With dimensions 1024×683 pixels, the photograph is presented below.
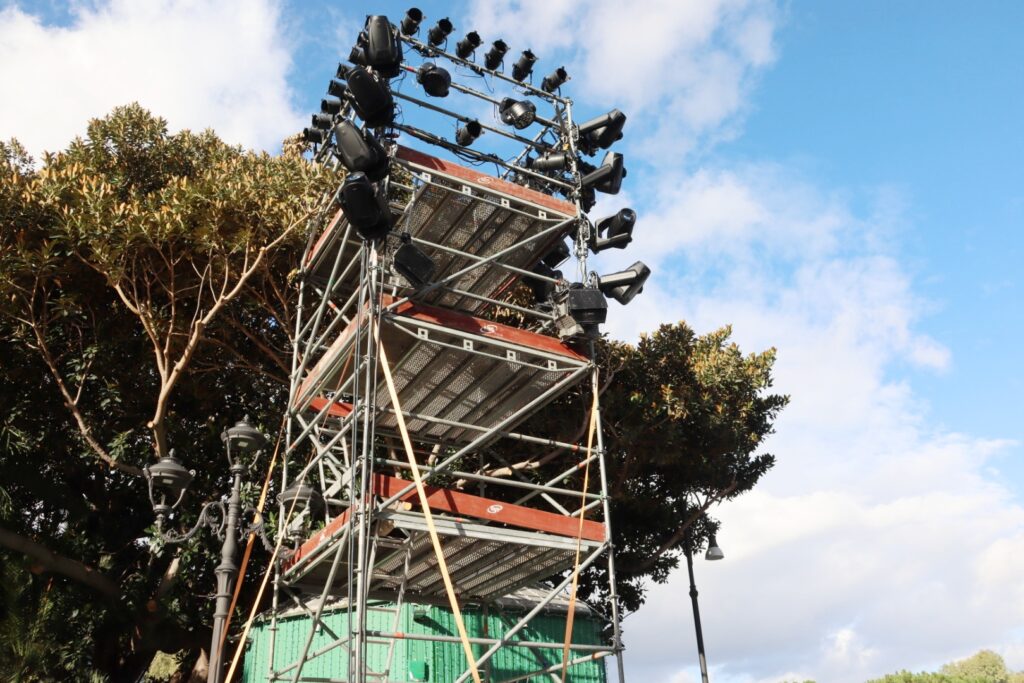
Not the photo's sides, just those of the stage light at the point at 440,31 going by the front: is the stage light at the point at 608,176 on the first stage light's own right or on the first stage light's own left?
on the first stage light's own left

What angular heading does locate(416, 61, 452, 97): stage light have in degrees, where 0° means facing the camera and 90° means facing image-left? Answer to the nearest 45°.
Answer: approximately 315°

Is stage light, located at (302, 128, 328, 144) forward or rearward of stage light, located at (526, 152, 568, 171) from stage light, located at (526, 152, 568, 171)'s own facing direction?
rearward

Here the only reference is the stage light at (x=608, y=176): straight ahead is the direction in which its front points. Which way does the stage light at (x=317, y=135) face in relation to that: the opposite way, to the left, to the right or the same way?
the opposite way

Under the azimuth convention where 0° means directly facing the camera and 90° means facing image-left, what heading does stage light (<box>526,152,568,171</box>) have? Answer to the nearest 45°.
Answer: approximately 270°

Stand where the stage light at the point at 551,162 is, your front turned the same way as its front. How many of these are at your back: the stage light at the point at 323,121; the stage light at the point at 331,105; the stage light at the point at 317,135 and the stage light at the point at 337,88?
4

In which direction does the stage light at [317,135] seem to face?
to the viewer's left

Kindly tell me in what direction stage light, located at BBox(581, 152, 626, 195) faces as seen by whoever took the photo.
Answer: facing to the right of the viewer

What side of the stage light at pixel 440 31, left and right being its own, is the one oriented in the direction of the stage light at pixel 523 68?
left

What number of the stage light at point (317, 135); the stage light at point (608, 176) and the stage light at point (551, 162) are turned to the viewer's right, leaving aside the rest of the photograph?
2
